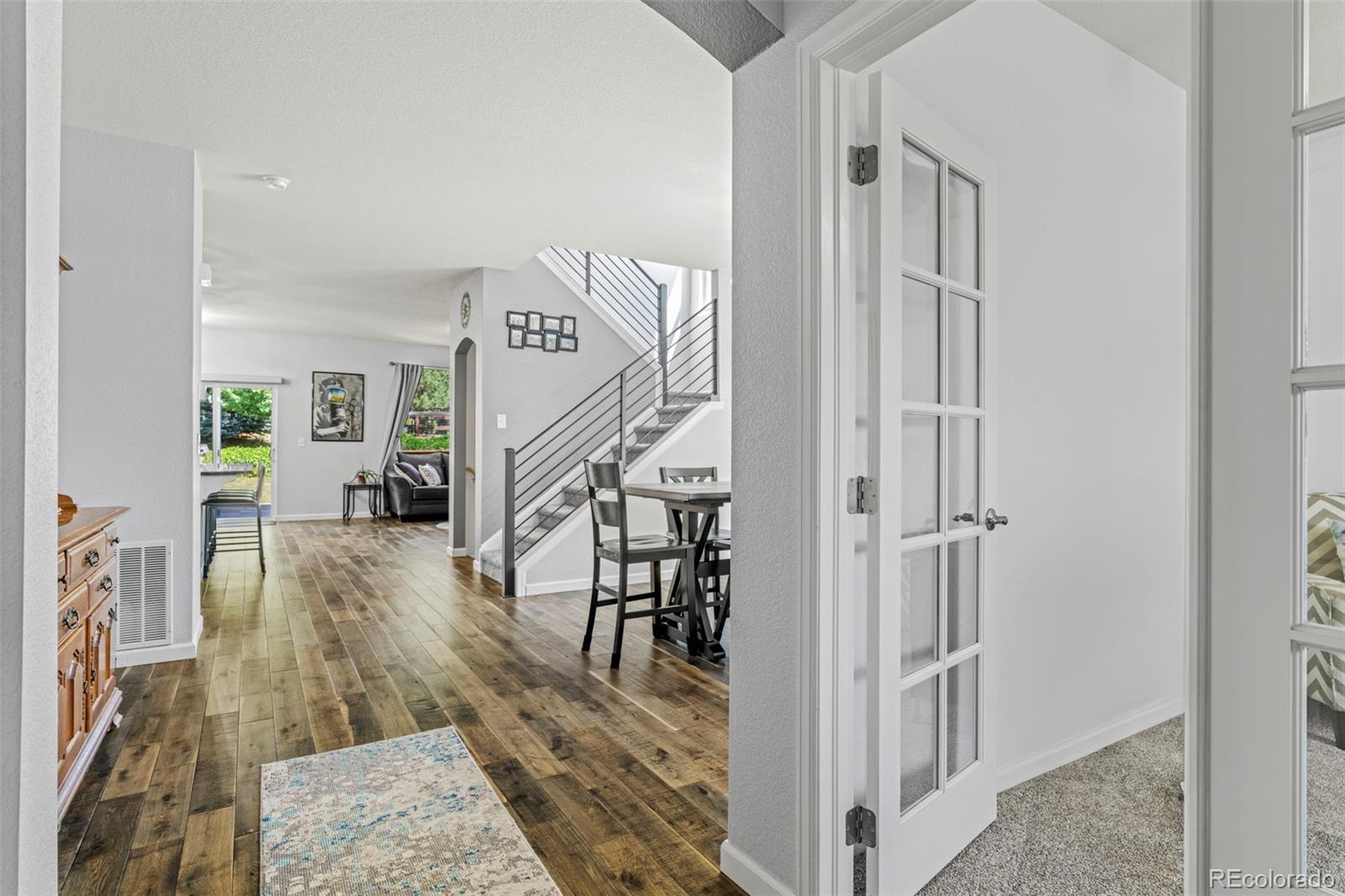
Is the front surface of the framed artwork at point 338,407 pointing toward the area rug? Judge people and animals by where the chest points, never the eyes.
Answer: yes

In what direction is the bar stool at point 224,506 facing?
to the viewer's left

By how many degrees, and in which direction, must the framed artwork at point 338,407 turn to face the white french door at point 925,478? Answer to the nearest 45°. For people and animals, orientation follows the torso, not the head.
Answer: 0° — it already faces it

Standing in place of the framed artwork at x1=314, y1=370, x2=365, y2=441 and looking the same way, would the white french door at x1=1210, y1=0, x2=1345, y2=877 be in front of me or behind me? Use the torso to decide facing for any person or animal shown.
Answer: in front

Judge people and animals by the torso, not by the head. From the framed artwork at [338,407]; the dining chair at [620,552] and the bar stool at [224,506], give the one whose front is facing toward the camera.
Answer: the framed artwork

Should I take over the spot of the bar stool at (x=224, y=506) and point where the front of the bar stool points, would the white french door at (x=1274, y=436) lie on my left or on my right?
on my left

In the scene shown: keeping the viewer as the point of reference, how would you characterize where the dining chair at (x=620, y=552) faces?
facing away from the viewer and to the right of the viewer

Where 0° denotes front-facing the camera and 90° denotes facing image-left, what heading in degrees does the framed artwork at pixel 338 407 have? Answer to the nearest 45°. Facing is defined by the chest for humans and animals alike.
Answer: approximately 0°

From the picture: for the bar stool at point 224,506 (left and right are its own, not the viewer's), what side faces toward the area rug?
left

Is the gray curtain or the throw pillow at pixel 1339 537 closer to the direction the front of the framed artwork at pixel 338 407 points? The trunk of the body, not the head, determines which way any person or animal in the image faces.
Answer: the throw pillow

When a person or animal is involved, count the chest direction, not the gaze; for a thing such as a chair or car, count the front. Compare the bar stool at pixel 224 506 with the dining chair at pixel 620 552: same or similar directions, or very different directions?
very different directions

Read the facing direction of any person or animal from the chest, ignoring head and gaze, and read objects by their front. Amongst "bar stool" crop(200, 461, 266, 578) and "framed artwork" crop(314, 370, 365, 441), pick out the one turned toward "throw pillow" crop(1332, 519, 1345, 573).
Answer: the framed artwork

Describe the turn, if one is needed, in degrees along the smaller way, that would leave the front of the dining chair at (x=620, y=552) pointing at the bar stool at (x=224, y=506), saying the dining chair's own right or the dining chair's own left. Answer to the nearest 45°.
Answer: approximately 90° to the dining chair's own left

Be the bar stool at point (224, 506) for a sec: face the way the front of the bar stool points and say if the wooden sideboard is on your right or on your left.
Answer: on your left
